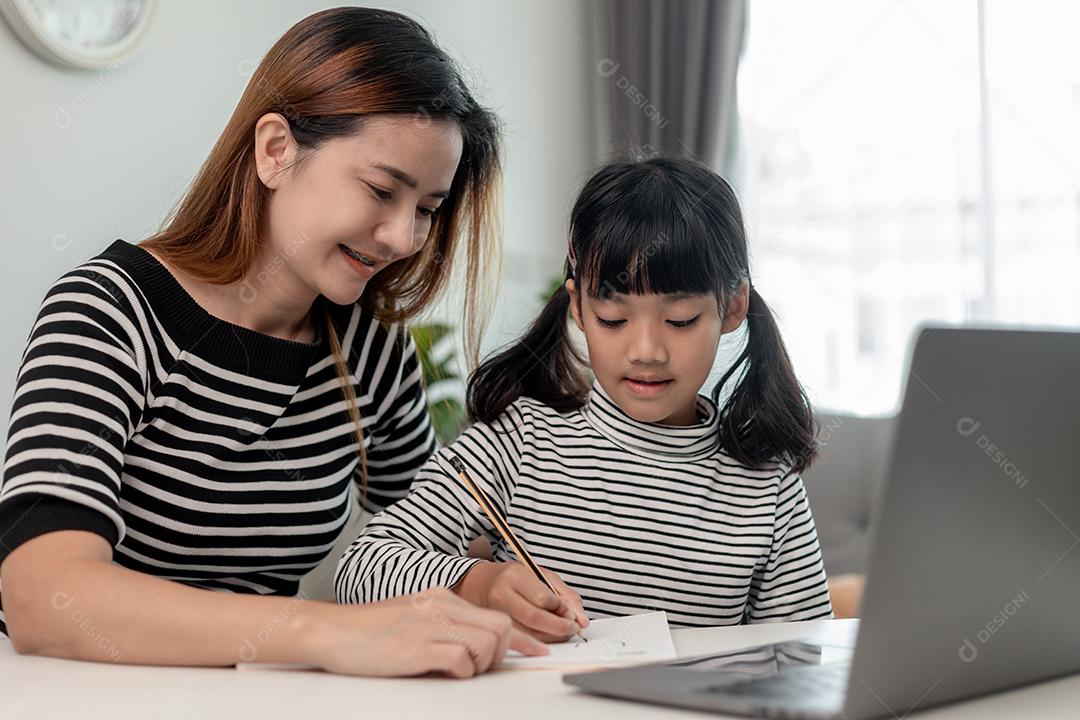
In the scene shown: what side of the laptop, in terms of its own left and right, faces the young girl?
front

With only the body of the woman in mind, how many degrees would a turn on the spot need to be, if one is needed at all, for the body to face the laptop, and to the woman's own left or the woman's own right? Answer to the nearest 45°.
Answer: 0° — they already face it

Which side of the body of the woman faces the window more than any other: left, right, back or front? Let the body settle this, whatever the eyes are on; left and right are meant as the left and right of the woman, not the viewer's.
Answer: left

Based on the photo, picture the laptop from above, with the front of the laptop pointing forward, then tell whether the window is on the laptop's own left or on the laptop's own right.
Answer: on the laptop's own right

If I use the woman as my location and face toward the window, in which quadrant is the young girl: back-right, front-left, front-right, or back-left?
front-right

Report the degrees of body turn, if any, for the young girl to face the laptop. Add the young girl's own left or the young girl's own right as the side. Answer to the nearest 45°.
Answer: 0° — they already face it

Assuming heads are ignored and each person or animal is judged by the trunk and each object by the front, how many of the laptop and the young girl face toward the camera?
1

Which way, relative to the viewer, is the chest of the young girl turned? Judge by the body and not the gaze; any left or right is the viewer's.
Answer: facing the viewer

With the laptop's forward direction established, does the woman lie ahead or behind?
ahead

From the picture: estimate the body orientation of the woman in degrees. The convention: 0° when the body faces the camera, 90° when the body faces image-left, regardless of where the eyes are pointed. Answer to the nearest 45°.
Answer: approximately 315°

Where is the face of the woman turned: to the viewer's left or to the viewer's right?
to the viewer's right
